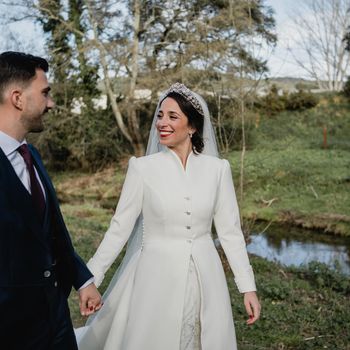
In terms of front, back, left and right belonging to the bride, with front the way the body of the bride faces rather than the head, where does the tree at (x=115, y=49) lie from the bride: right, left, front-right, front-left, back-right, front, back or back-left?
back

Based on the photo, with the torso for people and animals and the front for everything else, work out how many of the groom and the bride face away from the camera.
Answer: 0

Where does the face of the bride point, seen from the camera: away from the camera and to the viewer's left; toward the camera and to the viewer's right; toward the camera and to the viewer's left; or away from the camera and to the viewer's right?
toward the camera and to the viewer's left

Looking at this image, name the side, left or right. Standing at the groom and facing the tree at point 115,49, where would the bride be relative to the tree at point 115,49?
right

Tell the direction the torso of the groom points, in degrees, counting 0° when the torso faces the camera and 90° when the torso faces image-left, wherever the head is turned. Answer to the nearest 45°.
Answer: approximately 315°

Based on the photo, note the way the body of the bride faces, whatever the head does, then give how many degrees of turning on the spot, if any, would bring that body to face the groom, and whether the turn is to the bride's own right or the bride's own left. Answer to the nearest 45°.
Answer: approximately 45° to the bride's own right

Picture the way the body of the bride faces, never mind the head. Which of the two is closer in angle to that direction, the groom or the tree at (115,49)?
the groom

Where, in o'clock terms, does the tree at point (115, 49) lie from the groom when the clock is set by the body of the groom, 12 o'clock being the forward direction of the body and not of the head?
The tree is roughly at 8 o'clock from the groom.

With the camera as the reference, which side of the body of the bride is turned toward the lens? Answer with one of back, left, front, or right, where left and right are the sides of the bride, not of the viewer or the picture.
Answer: front

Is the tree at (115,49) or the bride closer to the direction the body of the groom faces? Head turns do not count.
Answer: the bride

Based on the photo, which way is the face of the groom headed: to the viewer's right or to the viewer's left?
to the viewer's right

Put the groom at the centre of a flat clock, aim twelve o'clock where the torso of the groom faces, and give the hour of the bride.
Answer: The bride is roughly at 9 o'clock from the groom.
